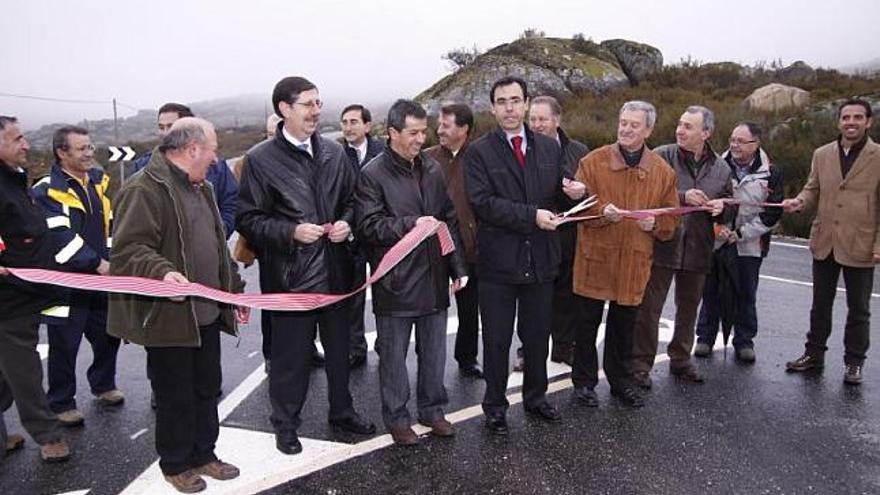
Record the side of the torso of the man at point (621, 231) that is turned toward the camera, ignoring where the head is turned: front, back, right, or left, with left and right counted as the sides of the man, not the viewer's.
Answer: front

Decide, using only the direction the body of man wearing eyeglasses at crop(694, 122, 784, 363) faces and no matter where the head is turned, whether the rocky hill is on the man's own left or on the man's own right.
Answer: on the man's own right

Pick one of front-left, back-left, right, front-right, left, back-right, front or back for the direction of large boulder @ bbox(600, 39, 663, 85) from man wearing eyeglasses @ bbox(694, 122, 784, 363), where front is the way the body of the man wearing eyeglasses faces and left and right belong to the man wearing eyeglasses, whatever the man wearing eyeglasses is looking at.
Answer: back-right

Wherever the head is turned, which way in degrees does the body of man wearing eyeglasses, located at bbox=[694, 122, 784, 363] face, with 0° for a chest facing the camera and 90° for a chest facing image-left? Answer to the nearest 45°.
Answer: approximately 45°

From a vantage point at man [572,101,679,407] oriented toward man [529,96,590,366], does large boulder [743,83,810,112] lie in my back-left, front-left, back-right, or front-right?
front-right

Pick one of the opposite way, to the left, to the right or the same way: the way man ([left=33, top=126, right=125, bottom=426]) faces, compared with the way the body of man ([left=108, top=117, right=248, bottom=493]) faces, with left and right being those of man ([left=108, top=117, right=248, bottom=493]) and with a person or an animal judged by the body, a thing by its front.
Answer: the same way

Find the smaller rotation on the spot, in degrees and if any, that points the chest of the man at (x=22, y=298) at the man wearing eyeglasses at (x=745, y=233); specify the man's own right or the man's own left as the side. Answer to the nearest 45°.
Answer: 0° — they already face them

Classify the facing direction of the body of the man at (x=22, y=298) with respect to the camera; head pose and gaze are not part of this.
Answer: to the viewer's right

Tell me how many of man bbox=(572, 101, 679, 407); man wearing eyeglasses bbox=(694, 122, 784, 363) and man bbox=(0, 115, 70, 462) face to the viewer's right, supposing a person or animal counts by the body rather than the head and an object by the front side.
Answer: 1

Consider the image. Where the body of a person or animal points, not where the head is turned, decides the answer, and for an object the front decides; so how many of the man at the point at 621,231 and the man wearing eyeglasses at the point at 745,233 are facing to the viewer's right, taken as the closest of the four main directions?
0

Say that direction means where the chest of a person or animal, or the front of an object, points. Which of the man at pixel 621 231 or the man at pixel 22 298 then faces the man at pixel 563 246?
the man at pixel 22 298

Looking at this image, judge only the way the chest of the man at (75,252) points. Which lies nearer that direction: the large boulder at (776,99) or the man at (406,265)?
the man

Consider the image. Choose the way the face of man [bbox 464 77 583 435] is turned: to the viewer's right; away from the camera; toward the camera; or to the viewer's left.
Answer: toward the camera

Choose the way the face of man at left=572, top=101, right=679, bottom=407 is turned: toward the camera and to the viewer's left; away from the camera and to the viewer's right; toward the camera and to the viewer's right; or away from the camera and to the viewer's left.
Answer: toward the camera and to the viewer's left

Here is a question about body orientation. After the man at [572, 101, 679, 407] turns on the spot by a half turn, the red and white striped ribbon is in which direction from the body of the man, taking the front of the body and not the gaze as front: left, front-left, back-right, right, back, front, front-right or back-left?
back-left

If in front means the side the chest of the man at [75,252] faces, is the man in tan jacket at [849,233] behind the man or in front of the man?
in front
